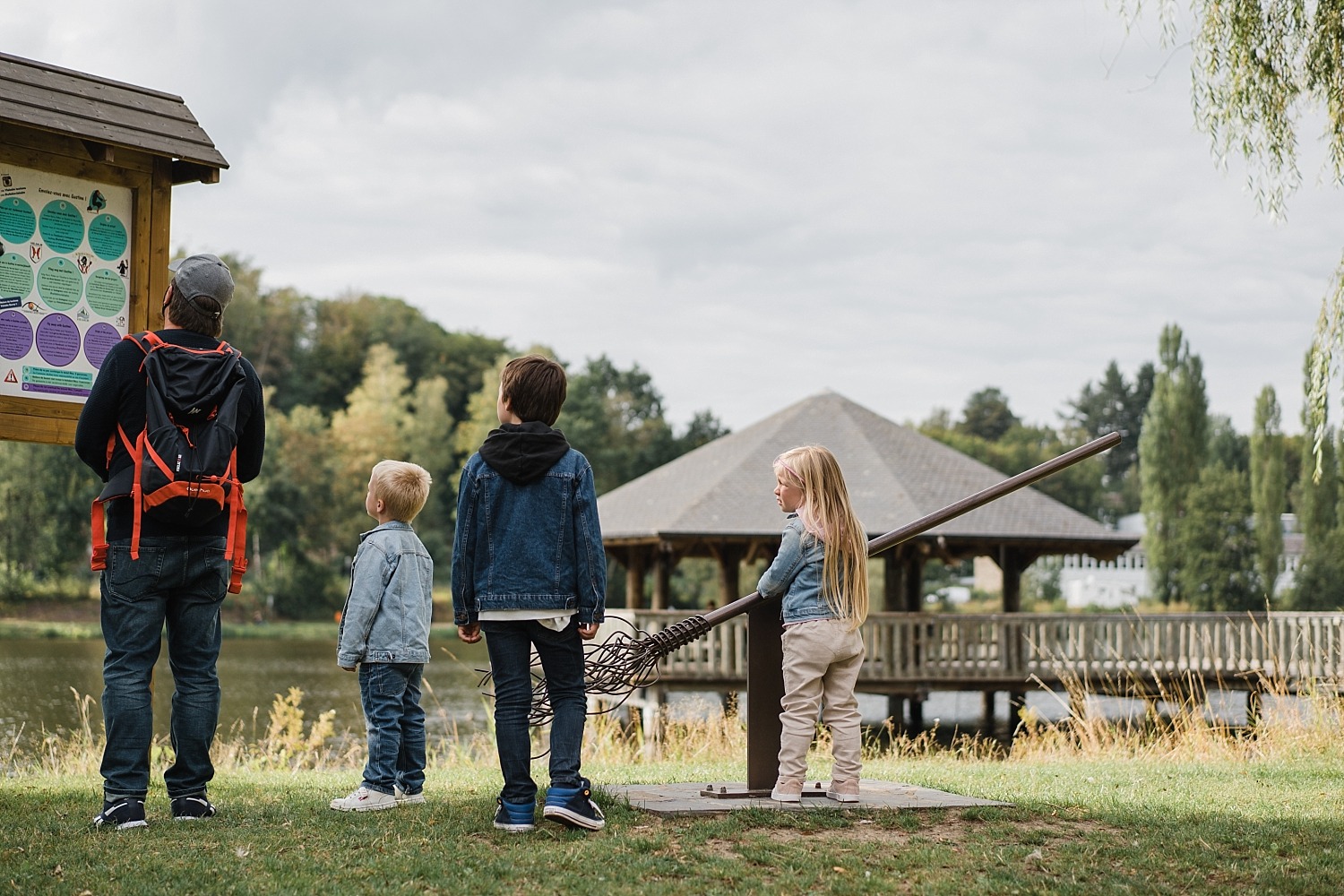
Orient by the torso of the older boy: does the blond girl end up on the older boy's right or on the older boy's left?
on the older boy's right

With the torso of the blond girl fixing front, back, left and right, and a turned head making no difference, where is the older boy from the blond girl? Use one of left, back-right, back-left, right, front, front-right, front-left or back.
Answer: left

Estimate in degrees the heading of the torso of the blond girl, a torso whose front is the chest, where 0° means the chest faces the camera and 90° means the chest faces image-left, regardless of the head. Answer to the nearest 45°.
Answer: approximately 135°

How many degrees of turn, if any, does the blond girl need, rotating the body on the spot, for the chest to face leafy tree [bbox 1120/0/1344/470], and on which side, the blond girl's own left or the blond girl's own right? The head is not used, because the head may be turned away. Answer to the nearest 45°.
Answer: approximately 90° to the blond girl's own right

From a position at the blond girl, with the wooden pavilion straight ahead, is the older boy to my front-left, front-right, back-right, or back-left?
back-left

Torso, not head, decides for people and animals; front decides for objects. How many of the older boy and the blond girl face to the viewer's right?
0

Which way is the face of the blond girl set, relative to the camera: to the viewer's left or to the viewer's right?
to the viewer's left

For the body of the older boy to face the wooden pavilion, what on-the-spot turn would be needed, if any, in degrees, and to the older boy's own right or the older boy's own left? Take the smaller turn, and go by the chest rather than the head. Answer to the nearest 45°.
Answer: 0° — they already face it

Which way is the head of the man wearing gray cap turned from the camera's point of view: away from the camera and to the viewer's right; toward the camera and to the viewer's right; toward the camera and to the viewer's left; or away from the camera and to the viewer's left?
away from the camera and to the viewer's left

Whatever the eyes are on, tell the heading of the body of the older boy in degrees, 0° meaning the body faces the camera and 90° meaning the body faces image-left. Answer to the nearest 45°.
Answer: approximately 180°

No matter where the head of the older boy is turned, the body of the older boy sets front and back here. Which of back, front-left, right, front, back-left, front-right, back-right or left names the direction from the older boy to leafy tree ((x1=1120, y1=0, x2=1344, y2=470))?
front-right

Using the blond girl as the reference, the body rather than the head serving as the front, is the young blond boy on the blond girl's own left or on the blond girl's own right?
on the blond girl's own left

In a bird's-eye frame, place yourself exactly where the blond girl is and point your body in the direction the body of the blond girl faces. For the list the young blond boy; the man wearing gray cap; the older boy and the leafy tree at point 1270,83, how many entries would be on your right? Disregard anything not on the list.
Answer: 1
